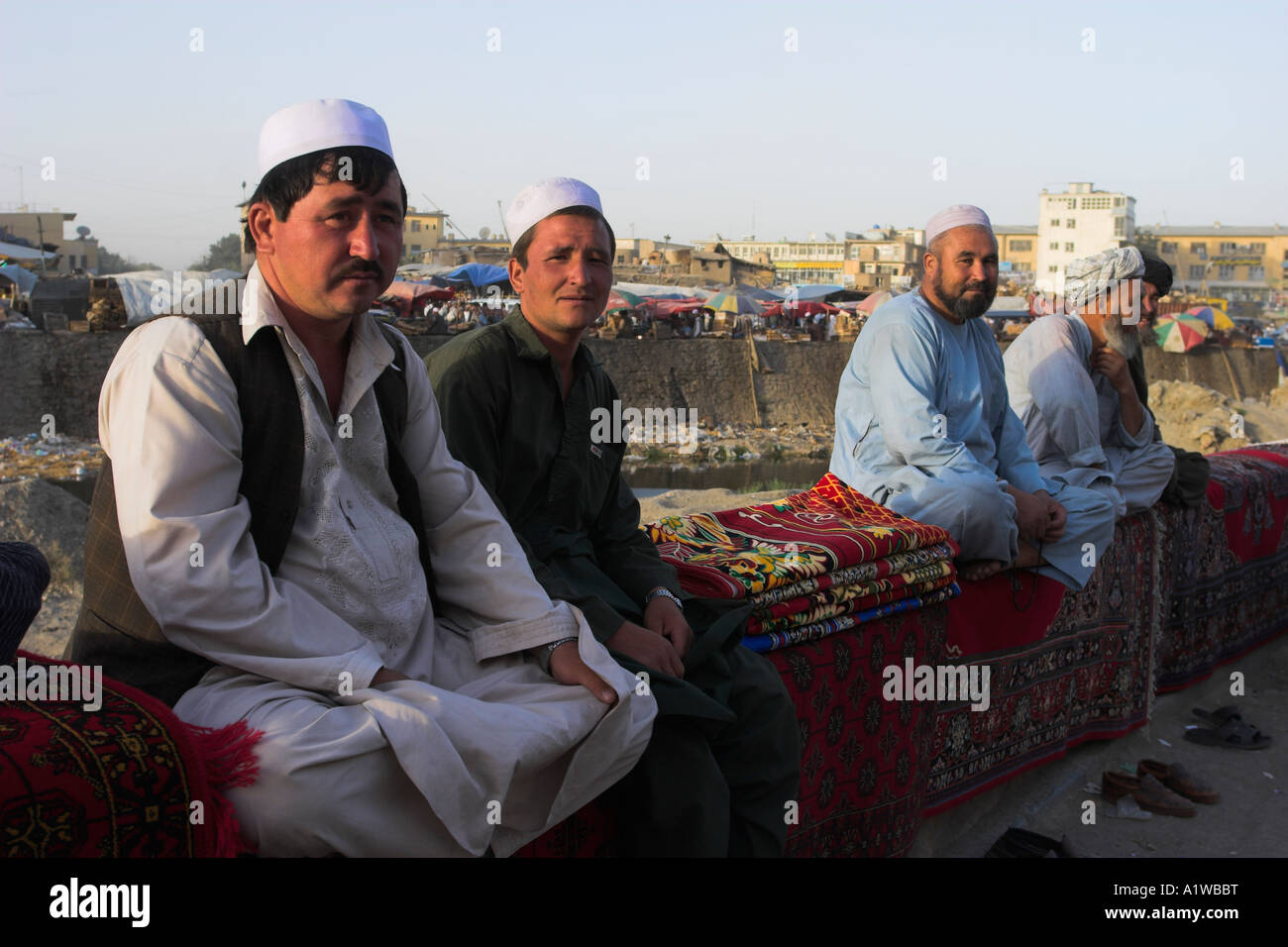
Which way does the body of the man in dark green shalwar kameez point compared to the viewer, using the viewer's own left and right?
facing the viewer and to the right of the viewer

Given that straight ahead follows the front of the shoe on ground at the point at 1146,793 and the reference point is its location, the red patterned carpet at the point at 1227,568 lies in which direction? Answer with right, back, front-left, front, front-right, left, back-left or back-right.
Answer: back-left

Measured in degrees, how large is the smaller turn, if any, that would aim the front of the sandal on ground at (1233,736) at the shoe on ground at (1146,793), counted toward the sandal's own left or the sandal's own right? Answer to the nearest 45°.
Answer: approximately 90° to the sandal's own right

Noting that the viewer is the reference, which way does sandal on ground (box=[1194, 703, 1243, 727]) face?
facing to the right of the viewer

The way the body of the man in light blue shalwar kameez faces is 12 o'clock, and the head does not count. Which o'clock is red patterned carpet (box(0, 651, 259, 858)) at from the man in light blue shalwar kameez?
The red patterned carpet is roughly at 2 o'clock from the man in light blue shalwar kameez.

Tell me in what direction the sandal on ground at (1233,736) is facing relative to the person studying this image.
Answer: facing to the right of the viewer
